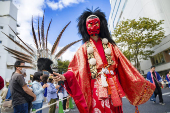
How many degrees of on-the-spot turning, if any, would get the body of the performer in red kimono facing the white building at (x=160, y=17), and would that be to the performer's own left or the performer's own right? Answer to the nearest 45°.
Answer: approximately 135° to the performer's own left

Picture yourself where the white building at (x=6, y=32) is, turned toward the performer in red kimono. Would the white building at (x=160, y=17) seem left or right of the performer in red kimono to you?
left

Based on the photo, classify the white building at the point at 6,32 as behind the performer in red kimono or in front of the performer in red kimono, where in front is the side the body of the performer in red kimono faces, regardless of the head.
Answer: behind

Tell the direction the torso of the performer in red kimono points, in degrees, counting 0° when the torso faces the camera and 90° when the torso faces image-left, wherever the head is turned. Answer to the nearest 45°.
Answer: approximately 0°
